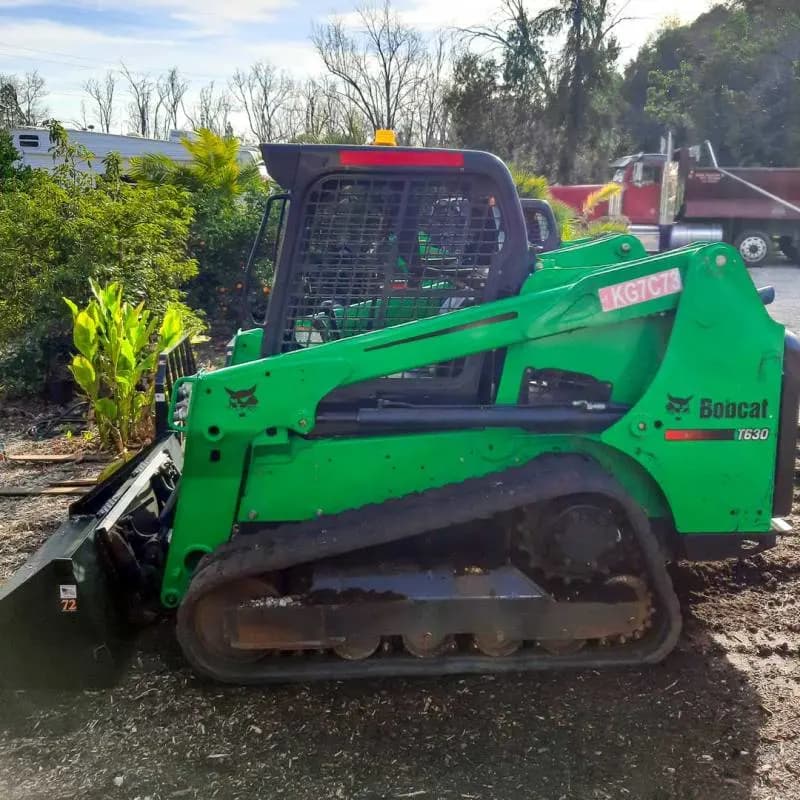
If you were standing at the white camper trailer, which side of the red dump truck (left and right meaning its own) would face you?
front

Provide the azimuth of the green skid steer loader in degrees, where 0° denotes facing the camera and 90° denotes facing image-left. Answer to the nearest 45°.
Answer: approximately 90°

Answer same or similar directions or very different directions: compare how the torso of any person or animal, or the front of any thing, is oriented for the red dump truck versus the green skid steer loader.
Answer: same or similar directions

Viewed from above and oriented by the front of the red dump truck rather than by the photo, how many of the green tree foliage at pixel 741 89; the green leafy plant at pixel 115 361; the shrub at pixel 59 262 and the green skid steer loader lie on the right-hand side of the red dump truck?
1

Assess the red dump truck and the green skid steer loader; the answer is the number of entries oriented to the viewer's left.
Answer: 2

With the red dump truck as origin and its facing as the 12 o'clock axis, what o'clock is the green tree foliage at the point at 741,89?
The green tree foliage is roughly at 3 o'clock from the red dump truck.

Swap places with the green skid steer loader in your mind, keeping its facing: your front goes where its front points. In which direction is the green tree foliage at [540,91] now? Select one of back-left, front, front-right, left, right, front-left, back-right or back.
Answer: right

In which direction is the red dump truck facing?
to the viewer's left

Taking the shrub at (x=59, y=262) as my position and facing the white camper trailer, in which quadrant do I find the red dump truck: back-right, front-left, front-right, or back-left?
front-right

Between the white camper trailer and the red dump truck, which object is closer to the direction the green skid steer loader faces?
the white camper trailer

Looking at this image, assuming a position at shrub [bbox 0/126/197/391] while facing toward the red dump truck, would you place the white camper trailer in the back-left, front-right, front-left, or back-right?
front-left

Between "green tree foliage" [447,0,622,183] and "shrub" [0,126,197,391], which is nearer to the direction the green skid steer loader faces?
the shrub

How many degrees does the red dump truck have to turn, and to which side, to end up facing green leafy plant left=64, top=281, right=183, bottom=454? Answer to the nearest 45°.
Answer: approximately 90° to its left
